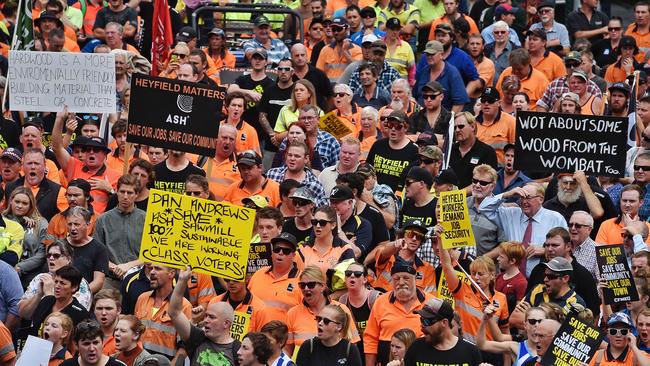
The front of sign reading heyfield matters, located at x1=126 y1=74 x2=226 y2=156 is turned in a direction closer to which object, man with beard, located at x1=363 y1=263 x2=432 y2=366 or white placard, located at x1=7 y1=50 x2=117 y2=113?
the man with beard

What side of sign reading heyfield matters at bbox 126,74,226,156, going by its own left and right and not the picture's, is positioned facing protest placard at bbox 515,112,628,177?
left

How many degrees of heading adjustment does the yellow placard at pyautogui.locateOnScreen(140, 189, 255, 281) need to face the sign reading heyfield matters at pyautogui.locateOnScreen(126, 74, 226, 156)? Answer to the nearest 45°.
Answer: approximately 180°

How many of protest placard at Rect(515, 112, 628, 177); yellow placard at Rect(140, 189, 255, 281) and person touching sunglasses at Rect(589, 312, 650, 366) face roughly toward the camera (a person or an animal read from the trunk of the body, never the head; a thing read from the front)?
3

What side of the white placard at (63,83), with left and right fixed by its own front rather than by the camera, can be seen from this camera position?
front

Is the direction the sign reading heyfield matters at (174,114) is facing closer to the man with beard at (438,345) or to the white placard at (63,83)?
the man with beard

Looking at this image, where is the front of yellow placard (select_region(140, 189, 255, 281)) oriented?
toward the camera

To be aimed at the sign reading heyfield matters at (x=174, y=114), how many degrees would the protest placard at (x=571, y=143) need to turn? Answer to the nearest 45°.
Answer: approximately 90° to its right

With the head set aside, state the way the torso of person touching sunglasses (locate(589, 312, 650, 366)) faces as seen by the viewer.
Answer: toward the camera

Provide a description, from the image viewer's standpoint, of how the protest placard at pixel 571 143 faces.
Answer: facing the viewer
